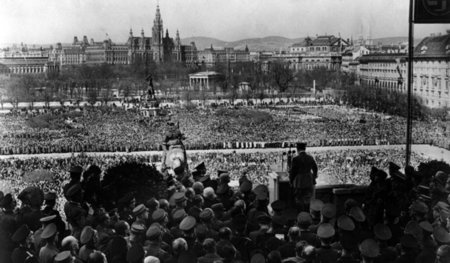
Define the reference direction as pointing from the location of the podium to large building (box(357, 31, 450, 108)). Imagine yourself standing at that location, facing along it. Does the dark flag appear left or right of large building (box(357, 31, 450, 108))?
right

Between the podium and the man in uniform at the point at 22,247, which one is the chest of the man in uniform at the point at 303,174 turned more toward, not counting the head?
the podium

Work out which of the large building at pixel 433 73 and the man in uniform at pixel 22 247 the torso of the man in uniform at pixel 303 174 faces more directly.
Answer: the large building

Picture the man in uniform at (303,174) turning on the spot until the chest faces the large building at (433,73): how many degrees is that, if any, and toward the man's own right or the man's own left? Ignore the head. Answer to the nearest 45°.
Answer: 0° — they already face it

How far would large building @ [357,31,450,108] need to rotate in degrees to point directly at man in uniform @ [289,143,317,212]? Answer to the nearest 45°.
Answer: approximately 45° to its left

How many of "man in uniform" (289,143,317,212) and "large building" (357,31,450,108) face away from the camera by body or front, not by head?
1

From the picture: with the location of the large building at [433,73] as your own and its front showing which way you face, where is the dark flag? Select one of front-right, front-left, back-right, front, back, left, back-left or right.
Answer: front-left

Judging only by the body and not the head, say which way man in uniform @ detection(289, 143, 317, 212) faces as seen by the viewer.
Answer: away from the camera

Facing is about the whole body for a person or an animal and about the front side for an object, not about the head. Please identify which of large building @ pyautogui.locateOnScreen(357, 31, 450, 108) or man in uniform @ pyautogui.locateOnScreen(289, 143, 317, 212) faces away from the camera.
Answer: the man in uniform
